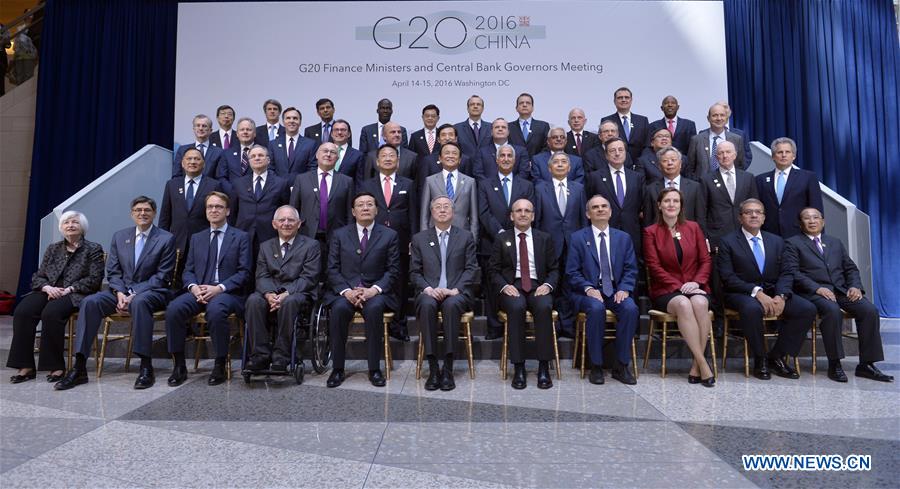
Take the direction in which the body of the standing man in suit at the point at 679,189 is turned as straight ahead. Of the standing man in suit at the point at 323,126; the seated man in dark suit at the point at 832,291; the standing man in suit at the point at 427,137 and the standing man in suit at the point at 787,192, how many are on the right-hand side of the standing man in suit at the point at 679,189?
2

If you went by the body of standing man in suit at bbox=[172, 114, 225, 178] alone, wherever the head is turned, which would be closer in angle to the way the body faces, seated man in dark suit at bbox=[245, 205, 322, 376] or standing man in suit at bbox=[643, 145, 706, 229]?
the seated man in dark suit

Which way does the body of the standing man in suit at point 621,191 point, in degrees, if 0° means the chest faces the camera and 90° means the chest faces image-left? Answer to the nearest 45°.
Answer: approximately 0°

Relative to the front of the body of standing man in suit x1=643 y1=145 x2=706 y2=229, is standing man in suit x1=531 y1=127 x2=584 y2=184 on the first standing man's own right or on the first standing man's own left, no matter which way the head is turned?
on the first standing man's own right

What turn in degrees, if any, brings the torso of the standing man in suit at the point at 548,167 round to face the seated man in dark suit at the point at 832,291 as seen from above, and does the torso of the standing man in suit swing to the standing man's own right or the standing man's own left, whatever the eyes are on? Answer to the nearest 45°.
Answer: approximately 90° to the standing man's own left

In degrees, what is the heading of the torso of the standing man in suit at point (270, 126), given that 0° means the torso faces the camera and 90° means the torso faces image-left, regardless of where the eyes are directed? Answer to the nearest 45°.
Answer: approximately 0°

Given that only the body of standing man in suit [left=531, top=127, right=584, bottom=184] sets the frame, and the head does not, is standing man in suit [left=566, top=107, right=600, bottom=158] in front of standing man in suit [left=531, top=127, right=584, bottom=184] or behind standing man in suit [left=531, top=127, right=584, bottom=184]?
behind

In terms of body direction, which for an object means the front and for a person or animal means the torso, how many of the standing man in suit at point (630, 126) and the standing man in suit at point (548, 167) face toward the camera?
2

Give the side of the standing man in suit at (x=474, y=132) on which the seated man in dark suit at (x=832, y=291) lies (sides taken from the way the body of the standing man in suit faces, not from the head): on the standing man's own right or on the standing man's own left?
on the standing man's own left
